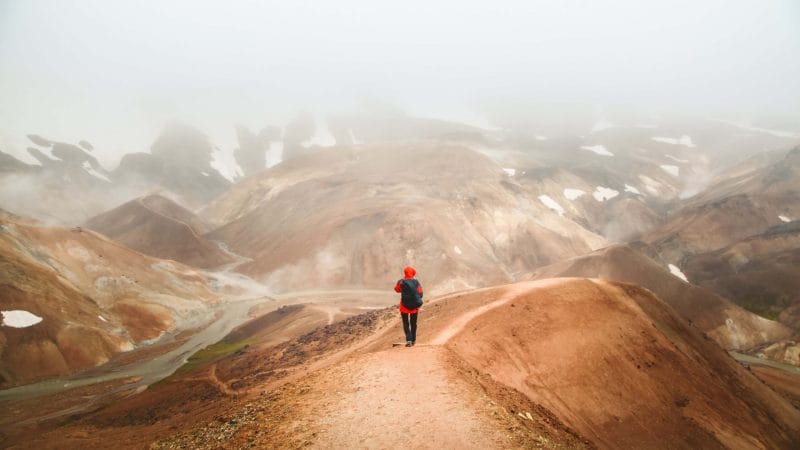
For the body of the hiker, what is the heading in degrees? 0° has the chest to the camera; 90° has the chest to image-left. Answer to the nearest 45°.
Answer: approximately 180°
